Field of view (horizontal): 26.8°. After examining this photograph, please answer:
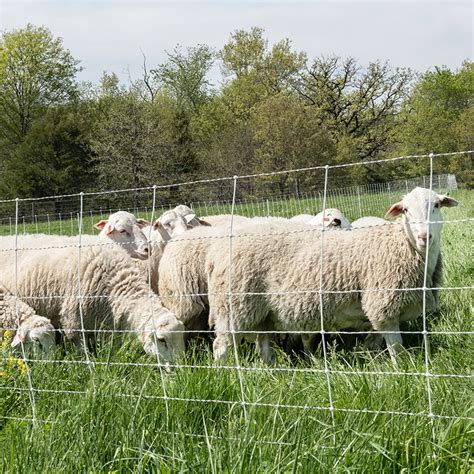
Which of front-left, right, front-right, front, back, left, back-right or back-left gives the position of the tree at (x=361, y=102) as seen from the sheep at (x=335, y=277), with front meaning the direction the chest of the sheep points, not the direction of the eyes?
left

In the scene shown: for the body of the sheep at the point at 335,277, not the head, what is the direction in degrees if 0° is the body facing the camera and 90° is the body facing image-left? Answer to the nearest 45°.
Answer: approximately 270°

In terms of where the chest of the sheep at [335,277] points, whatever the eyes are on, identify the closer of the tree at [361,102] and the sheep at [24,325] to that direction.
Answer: the tree

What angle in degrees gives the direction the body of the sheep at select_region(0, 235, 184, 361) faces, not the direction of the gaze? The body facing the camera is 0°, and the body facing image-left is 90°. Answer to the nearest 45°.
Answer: approximately 270°

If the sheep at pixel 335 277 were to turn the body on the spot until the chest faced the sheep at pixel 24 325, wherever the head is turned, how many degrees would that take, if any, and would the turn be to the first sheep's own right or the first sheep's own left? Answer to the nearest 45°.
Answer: approximately 180°

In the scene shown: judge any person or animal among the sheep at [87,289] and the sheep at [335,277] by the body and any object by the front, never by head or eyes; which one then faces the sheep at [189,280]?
the sheep at [87,289]
